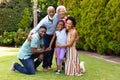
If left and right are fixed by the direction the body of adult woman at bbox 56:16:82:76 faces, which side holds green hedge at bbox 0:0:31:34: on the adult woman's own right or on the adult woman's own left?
on the adult woman's own right

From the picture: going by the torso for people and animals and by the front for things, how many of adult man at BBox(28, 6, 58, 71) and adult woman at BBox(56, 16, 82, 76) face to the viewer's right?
0
